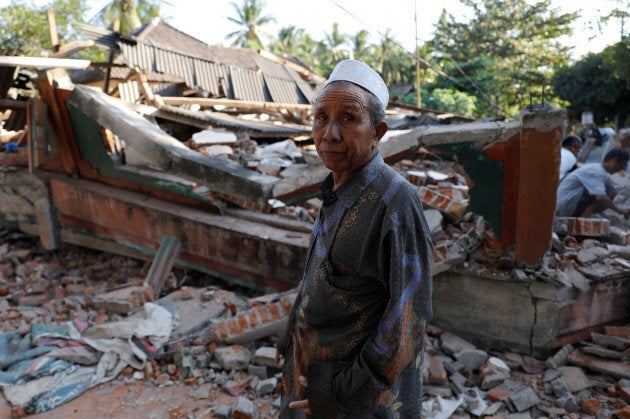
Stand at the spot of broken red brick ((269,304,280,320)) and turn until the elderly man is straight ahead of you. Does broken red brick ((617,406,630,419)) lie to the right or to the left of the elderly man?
left

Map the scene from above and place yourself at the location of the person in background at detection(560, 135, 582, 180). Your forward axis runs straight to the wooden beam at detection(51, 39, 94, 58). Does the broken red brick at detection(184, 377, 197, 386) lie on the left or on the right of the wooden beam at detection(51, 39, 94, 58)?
left

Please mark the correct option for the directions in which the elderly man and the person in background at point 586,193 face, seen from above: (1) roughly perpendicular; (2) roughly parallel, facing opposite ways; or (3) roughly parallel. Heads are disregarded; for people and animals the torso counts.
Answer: roughly perpendicular

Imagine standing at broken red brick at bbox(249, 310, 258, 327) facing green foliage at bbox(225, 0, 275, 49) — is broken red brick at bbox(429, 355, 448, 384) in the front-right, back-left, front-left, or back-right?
back-right

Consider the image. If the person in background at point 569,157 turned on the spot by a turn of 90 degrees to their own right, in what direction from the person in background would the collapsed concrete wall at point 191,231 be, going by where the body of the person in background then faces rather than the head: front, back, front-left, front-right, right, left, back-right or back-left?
front-right
